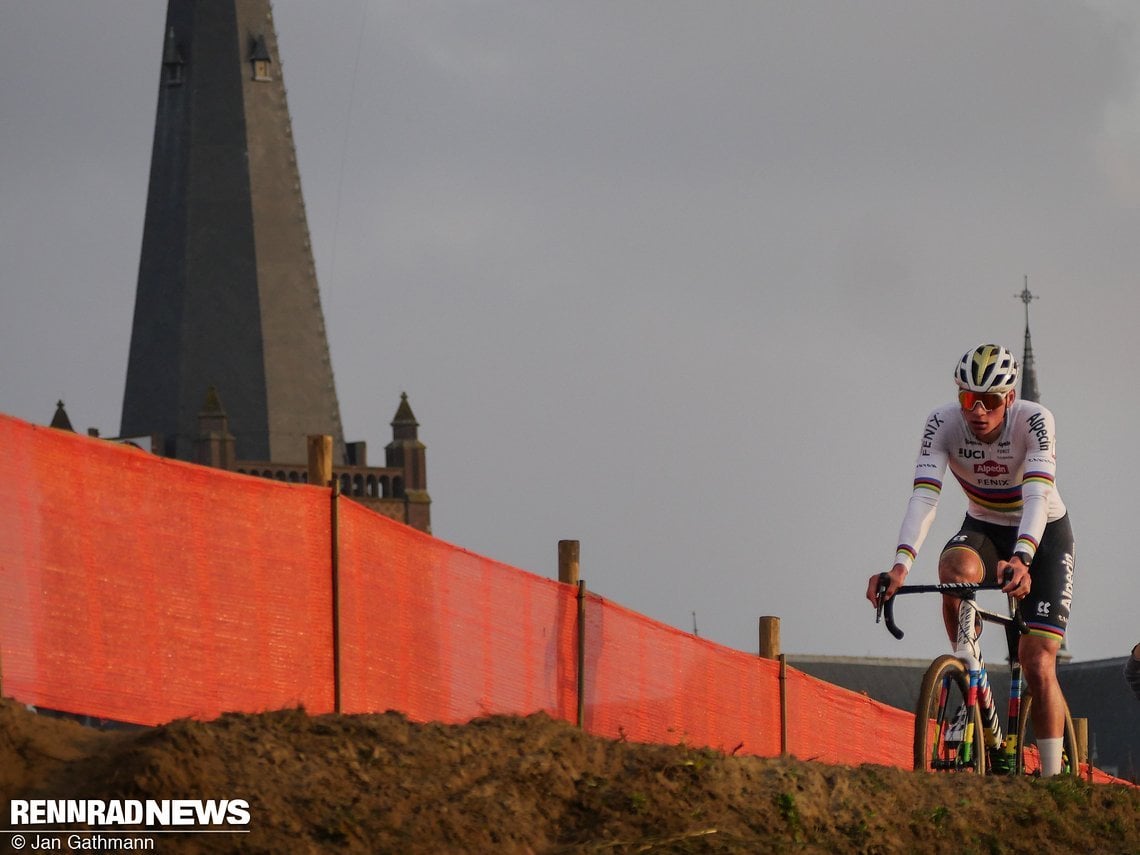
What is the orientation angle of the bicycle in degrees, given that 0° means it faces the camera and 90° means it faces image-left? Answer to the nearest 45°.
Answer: approximately 45°

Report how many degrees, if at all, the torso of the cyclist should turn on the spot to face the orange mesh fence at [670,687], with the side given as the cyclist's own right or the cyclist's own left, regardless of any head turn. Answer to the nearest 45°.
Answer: approximately 90° to the cyclist's own right

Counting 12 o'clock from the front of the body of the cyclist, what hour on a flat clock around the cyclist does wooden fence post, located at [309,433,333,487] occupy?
The wooden fence post is roughly at 2 o'clock from the cyclist.

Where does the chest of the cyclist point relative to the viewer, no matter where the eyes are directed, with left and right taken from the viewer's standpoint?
facing the viewer and to the left of the viewer

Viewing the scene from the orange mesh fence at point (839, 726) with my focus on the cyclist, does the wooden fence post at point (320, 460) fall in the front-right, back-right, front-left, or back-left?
front-right

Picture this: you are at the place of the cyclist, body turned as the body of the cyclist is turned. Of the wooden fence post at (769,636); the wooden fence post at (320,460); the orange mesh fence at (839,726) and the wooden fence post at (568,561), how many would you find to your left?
0

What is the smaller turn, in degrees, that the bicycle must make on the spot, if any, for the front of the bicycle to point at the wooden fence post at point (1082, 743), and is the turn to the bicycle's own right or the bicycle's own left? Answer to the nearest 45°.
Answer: approximately 135° to the bicycle's own right

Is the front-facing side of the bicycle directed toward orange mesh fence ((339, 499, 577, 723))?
no

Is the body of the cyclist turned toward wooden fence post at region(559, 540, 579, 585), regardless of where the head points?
no

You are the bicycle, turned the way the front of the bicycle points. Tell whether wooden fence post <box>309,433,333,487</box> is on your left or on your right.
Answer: on your right

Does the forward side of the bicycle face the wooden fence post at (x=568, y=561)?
no
